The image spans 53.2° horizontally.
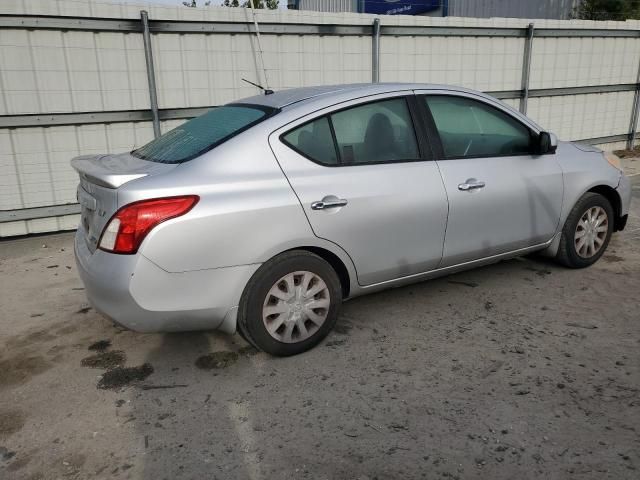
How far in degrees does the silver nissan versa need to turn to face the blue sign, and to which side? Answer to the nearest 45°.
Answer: approximately 45° to its left

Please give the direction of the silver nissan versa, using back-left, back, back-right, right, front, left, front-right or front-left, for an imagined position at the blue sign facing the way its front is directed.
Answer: front

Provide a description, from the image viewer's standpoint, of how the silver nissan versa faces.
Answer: facing away from the viewer and to the right of the viewer

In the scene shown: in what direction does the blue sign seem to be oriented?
toward the camera

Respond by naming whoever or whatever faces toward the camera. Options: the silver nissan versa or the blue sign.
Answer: the blue sign

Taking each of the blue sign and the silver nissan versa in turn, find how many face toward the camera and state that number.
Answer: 1
